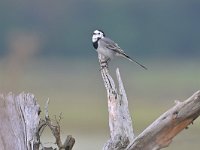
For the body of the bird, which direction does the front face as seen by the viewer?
to the viewer's left
